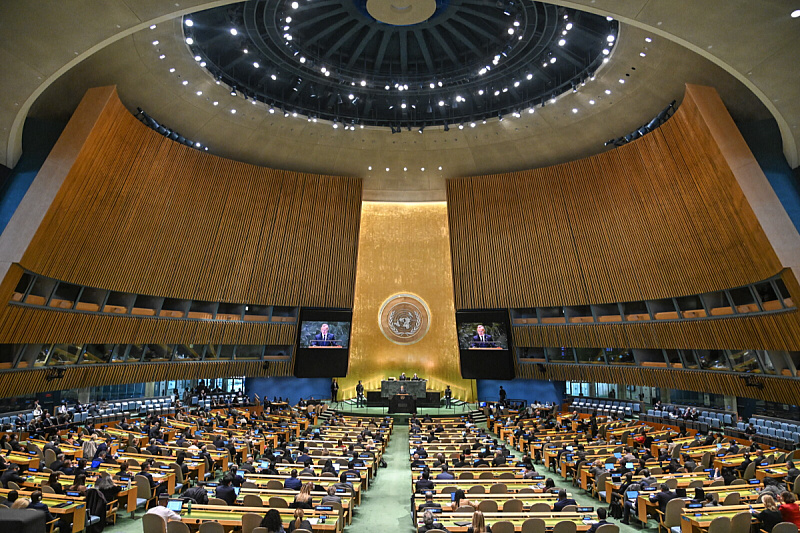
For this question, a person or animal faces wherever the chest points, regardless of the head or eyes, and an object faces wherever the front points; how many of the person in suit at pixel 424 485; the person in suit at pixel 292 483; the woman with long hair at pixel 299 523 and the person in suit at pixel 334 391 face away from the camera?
3

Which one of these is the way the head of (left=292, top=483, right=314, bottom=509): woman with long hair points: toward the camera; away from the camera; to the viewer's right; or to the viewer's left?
away from the camera

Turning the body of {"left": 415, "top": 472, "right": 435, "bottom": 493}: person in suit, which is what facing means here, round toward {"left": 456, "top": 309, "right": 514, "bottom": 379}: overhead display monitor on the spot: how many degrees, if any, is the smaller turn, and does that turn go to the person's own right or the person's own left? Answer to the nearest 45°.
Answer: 0° — they already face it

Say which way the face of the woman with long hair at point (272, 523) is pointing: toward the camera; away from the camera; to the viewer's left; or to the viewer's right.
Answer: away from the camera

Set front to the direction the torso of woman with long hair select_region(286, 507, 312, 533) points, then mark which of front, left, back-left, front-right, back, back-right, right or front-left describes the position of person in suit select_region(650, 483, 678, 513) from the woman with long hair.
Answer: right

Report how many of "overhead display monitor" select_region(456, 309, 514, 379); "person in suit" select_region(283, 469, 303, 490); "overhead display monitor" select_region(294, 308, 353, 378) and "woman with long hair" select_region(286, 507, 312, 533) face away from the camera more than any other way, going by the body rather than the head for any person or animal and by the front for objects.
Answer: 2

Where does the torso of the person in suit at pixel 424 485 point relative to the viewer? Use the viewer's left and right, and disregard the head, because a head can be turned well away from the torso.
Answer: facing away from the viewer

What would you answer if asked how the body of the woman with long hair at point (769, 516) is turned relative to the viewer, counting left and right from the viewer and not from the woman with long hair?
facing away from the viewer and to the left of the viewer

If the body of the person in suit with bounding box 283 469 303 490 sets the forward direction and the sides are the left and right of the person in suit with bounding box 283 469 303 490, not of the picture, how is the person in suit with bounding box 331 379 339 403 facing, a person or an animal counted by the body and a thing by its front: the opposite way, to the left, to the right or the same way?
the opposite way

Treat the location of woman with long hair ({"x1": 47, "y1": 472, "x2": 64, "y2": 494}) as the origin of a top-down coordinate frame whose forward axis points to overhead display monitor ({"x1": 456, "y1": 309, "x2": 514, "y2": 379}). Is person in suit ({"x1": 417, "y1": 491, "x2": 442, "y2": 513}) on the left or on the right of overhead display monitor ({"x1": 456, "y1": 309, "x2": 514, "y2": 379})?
right

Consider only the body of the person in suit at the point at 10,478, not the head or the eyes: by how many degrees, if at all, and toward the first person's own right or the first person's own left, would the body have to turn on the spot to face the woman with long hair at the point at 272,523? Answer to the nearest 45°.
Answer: approximately 90° to the first person's own right

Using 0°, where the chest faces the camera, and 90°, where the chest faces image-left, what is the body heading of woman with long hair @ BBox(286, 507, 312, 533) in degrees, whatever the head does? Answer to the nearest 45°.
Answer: approximately 180°
